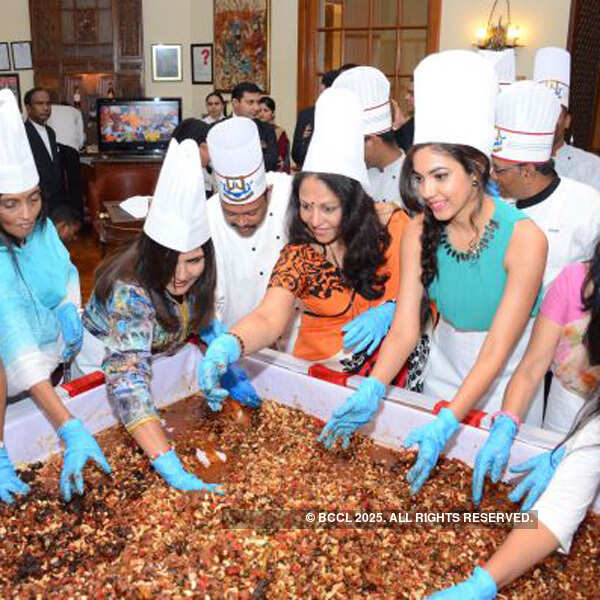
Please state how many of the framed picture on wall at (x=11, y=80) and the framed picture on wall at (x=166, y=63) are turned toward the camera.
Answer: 2

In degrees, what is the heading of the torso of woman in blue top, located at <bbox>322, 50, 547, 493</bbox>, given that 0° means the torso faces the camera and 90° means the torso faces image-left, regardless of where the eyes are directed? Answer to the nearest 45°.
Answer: approximately 45°

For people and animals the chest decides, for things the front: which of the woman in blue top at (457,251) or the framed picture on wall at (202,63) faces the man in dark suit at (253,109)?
the framed picture on wall

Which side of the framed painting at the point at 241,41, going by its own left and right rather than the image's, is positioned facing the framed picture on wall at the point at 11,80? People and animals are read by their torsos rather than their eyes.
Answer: right

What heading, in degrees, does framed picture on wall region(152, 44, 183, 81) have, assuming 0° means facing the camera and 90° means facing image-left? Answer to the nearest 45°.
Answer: approximately 0°

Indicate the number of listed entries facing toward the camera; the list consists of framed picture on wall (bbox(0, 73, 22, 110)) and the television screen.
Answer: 2

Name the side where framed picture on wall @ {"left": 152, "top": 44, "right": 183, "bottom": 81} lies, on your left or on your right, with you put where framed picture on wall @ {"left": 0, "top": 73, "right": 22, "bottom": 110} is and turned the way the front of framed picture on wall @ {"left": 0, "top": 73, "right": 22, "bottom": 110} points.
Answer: on your left

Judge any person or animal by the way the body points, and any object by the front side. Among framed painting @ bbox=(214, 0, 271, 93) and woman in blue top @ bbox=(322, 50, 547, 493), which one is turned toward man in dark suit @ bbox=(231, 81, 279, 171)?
the framed painting
